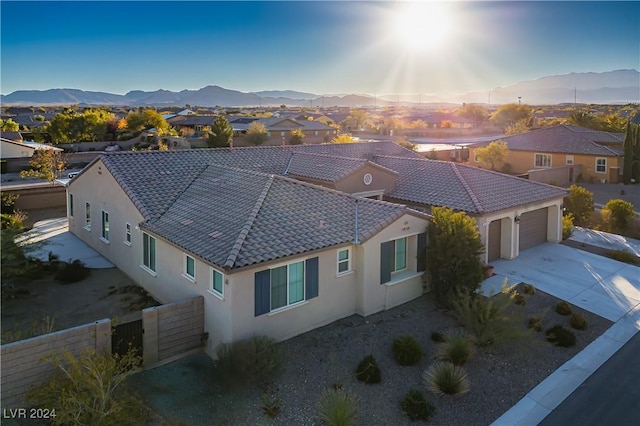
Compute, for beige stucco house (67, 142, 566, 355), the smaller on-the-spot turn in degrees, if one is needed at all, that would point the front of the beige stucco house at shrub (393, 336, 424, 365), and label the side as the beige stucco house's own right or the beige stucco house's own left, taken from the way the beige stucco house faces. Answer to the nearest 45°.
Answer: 0° — it already faces it

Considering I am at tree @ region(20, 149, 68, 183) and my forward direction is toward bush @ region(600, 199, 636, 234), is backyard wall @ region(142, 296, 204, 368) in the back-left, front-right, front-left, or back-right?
front-right

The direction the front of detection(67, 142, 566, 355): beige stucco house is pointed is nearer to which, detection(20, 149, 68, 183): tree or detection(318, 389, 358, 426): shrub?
the shrub

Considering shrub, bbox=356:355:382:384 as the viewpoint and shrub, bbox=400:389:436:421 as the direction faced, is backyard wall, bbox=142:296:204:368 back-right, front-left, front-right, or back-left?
back-right

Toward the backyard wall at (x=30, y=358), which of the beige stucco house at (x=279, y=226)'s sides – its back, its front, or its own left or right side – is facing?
right

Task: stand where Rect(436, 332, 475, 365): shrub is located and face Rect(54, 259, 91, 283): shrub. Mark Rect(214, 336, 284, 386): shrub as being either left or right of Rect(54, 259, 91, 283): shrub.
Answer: left

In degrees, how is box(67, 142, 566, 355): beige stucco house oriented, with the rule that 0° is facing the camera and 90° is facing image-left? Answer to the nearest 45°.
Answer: approximately 315°

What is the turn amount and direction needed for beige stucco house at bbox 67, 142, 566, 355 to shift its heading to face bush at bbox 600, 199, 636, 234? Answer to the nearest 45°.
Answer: approximately 90° to its left

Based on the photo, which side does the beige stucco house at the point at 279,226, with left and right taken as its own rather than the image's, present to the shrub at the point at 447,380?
front

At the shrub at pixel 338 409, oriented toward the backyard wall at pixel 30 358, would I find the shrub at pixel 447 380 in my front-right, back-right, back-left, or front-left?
back-right
